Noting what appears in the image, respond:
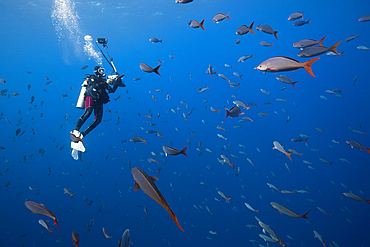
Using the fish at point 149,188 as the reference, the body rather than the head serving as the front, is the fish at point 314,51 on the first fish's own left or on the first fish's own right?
on the first fish's own right

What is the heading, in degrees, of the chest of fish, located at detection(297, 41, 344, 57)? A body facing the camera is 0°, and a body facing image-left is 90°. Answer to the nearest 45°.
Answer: approximately 90°

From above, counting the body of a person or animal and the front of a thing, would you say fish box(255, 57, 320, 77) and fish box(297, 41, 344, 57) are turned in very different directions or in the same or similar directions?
same or similar directions

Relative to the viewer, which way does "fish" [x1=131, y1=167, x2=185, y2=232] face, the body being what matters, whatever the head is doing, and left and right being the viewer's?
facing away from the viewer and to the left of the viewer

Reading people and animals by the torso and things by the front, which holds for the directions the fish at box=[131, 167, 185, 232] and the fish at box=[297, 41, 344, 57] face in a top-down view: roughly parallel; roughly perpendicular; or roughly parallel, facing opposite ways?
roughly parallel

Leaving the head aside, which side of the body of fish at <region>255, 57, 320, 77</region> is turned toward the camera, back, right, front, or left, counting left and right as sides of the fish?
left

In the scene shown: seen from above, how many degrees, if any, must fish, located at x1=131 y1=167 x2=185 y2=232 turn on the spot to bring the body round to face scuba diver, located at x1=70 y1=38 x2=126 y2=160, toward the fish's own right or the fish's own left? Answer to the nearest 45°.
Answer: approximately 45° to the fish's own right

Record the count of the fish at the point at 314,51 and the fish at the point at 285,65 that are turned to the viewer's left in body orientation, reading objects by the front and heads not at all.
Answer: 2

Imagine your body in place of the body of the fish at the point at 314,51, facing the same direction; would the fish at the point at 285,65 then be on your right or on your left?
on your left
